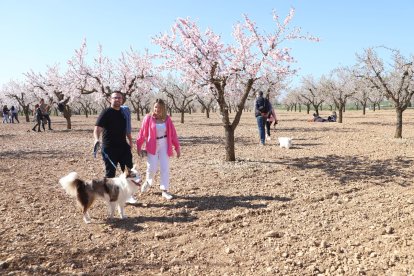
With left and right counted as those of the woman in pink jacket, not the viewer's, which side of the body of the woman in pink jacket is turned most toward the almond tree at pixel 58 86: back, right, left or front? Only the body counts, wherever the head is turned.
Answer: back

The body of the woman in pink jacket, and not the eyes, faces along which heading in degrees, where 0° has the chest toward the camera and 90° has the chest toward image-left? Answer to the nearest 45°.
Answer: approximately 0°

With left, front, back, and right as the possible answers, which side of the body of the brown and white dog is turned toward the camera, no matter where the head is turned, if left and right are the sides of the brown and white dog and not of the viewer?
right

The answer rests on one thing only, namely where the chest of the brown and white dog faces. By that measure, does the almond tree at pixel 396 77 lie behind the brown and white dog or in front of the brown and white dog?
in front

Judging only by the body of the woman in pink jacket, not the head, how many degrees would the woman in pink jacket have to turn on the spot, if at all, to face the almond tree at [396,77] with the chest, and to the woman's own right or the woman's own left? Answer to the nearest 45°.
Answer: approximately 135° to the woman's own left

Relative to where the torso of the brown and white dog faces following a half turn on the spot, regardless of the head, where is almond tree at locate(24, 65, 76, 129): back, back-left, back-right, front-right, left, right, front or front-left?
right
